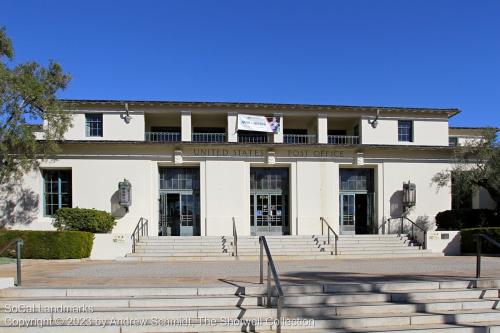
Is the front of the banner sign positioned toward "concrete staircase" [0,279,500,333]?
yes

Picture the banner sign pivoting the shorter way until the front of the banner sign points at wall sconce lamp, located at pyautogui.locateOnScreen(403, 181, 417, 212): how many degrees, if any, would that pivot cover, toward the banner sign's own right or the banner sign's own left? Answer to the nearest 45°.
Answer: approximately 90° to the banner sign's own left

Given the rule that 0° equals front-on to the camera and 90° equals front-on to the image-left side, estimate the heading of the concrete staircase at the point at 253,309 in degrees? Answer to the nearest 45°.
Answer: approximately 0°

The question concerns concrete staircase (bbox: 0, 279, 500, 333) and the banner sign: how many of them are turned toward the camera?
2

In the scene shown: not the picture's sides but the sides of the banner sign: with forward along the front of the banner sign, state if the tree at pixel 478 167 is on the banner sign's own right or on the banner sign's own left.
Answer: on the banner sign's own left

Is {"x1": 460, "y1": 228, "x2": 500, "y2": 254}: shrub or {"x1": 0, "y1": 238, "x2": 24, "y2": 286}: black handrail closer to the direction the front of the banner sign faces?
the black handrail

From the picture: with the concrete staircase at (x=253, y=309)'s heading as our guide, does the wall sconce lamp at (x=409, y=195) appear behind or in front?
behind

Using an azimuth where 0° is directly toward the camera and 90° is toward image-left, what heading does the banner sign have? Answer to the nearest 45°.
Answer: approximately 0°
